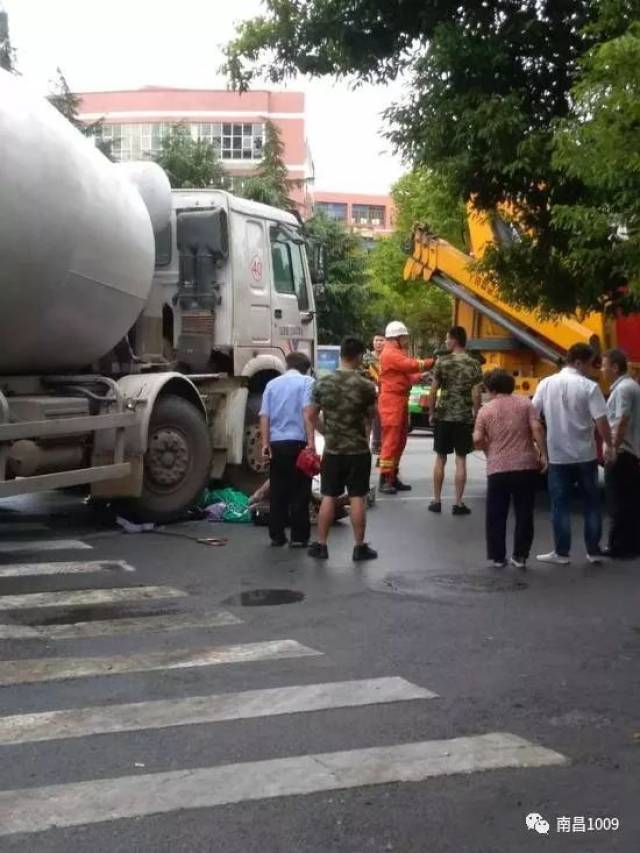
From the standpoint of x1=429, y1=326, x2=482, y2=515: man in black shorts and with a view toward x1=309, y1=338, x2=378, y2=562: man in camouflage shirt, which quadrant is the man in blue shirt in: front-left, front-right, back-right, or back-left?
front-right

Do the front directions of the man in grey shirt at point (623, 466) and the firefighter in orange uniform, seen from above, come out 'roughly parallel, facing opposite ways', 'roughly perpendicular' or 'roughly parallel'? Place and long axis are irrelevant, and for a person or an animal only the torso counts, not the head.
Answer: roughly parallel, facing opposite ways

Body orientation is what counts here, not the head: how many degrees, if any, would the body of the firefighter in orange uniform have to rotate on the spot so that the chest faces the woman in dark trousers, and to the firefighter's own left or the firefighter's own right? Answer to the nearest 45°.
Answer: approximately 90° to the firefighter's own right

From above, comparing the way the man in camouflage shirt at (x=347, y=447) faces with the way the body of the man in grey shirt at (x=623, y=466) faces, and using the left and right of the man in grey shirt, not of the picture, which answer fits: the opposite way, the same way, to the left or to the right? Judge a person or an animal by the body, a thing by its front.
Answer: to the right

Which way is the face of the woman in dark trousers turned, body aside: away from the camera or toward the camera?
away from the camera

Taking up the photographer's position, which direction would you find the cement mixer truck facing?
facing away from the viewer and to the right of the viewer

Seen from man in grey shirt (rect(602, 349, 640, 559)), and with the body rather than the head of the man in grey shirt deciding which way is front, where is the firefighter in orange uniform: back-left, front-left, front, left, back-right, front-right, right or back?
front-right

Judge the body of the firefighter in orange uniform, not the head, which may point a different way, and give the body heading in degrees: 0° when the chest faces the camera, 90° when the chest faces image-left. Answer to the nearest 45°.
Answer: approximately 270°

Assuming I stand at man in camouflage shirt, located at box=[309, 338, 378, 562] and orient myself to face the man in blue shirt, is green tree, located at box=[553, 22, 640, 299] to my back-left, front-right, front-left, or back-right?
back-right

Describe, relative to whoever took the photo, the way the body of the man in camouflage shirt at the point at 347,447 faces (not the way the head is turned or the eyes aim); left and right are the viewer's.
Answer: facing away from the viewer

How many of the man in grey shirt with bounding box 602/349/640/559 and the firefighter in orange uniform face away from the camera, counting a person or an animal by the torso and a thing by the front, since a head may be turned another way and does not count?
0

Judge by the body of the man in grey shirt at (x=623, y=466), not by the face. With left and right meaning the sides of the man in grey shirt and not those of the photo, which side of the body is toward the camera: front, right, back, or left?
left

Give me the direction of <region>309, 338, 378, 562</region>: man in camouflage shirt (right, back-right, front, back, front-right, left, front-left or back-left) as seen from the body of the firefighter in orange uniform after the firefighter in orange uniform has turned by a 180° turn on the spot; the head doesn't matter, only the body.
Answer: left

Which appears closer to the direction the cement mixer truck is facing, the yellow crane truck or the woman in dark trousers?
the yellow crane truck

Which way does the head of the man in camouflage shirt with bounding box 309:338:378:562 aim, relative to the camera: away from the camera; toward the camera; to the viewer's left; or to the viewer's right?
away from the camera

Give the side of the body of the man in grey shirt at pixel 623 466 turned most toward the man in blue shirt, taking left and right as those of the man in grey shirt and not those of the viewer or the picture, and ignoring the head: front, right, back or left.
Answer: front

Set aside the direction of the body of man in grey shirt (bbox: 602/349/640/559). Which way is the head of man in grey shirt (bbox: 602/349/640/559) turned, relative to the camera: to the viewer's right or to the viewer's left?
to the viewer's left

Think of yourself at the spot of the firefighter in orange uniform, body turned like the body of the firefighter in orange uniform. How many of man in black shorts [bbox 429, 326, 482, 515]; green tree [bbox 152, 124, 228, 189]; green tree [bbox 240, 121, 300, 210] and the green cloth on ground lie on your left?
2
